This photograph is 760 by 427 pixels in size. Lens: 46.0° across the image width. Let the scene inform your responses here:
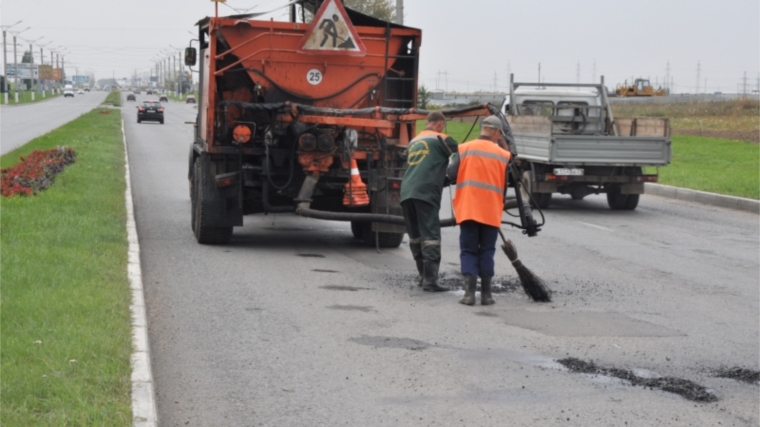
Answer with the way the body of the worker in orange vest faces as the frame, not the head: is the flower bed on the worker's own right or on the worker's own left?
on the worker's own left

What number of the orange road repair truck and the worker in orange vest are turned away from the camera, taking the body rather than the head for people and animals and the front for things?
2

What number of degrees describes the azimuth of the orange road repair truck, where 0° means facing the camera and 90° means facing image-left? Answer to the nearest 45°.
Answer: approximately 180°

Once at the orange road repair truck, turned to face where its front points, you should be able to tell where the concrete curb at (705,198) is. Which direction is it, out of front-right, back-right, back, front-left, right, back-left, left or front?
front-right

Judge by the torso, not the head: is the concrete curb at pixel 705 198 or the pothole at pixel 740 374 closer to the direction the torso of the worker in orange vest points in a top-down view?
the concrete curb

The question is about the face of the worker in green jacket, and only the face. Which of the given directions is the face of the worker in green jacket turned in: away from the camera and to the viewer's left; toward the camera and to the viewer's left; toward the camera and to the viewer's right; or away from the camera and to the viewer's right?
away from the camera and to the viewer's right

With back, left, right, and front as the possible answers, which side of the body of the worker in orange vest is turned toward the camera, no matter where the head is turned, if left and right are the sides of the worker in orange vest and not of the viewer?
back

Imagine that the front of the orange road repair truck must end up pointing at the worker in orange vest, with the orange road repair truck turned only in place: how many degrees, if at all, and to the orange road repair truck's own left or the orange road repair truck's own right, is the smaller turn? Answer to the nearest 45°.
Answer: approximately 135° to the orange road repair truck's own right

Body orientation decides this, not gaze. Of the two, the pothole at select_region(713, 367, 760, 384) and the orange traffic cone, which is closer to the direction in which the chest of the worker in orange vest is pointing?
the orange traffic cone
